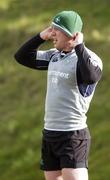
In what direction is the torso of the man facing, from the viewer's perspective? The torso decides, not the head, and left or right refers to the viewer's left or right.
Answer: facing the viewer and to the left of the viewer
